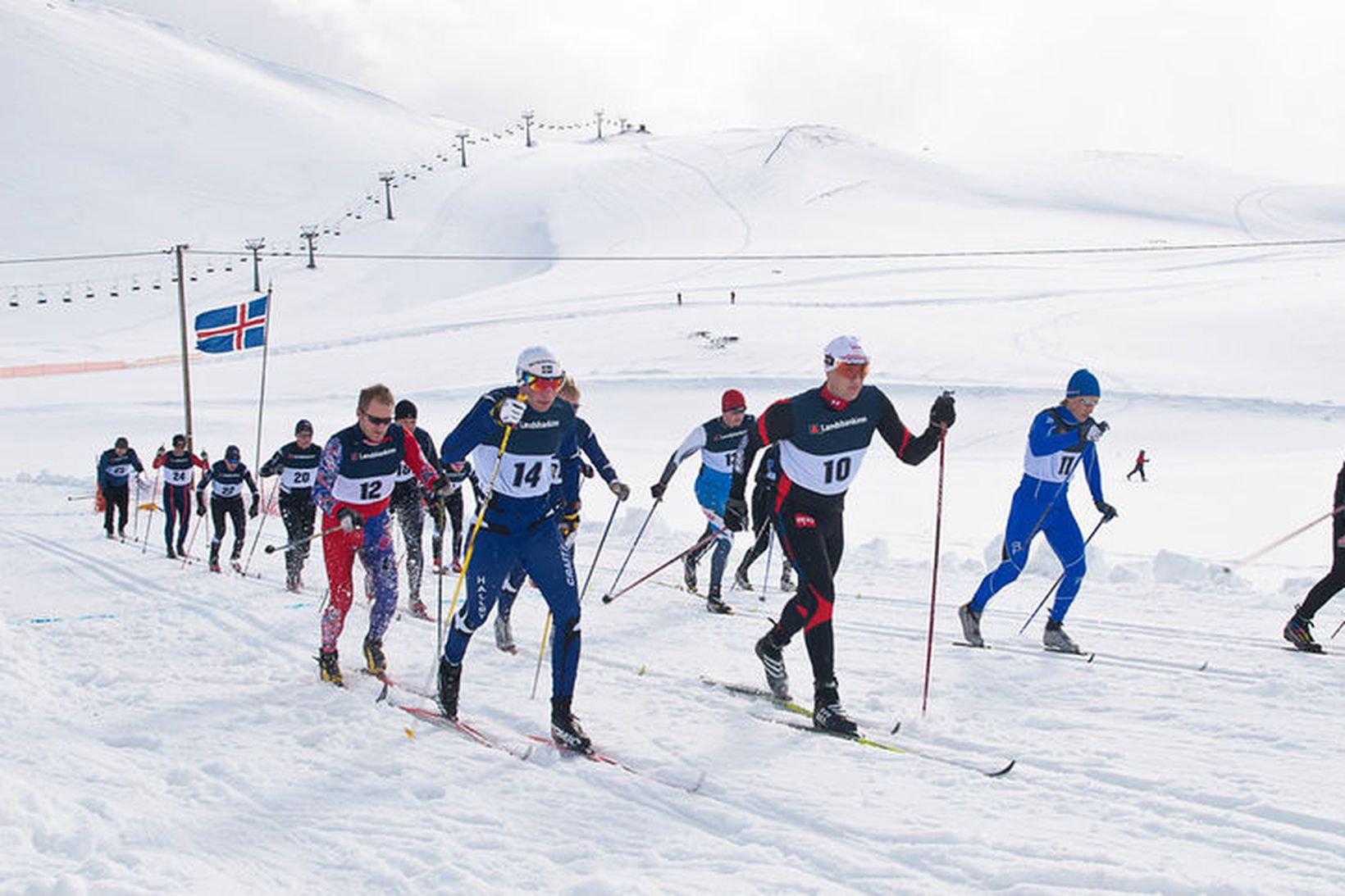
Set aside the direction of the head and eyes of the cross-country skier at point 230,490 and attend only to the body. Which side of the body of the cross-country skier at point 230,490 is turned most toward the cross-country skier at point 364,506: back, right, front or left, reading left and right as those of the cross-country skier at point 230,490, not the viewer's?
front

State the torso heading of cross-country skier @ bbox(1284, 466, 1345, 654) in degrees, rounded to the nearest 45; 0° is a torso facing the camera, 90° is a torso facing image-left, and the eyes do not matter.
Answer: approximately 270°

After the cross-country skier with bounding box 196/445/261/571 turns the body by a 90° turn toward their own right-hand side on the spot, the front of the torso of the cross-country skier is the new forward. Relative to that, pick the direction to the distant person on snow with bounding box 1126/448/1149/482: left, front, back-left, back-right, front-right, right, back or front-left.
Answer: back

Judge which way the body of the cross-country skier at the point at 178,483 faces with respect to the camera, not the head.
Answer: toward the camera

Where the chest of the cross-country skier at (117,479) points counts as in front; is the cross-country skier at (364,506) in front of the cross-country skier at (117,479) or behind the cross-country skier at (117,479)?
in front

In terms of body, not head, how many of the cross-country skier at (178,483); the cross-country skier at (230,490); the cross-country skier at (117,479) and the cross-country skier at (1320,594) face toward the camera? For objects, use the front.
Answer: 3

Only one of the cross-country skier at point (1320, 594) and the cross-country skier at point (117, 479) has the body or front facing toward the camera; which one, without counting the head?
the cross-country skier at point (117, 479)

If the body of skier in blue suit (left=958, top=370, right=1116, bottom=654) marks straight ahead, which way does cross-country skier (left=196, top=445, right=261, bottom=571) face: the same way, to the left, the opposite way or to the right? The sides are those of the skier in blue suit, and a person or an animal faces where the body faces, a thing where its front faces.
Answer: the same way

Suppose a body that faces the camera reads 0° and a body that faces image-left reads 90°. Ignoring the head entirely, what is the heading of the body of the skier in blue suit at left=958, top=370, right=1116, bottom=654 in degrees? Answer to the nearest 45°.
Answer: approximately 315°

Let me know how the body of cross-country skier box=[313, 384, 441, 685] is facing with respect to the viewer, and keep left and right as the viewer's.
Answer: facing the viewer and to the right of the viewer

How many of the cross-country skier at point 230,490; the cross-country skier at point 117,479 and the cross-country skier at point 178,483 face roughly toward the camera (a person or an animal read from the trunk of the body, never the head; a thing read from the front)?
3

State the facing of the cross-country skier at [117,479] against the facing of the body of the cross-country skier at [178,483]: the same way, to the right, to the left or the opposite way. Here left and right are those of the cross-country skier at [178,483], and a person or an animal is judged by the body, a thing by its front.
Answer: the same way

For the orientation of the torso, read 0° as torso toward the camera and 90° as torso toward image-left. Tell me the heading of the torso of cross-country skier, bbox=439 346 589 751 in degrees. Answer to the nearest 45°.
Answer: approximately 315°

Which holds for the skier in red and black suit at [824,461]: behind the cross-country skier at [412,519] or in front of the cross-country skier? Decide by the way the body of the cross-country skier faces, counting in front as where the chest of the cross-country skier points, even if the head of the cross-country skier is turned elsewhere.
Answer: in front

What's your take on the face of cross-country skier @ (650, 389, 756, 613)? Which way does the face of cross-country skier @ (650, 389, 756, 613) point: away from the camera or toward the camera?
toward the camera

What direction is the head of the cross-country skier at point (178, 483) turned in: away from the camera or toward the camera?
toward the camera

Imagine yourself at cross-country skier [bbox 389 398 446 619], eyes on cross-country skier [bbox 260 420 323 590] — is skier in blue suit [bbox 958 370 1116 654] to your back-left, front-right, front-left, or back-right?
back-right

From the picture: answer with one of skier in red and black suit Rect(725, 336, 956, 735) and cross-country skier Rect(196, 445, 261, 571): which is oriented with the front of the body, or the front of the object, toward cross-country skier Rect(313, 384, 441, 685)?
cross-country skier Rect(196, 445, 261, 571)

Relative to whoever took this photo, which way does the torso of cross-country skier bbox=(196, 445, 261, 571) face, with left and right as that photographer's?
facing the viewer
